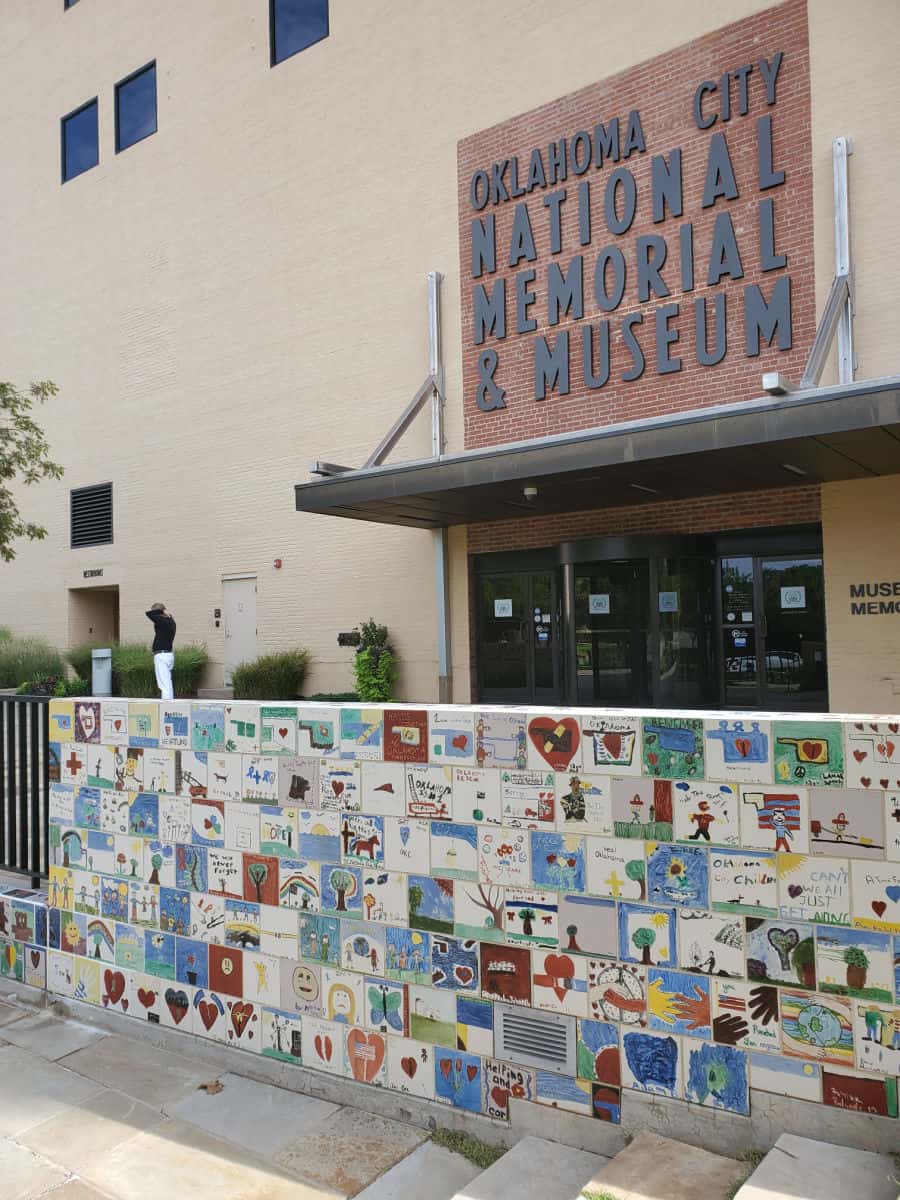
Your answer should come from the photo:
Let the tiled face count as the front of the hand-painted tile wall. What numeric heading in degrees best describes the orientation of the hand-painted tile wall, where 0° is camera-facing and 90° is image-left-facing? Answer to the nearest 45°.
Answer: approximately 45°

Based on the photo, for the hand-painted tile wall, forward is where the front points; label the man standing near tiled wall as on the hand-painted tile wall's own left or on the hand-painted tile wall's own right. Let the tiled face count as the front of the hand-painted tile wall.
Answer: on the hand-painted tile wall's own right

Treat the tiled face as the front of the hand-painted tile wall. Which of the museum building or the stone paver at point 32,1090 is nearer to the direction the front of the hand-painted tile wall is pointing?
the stone paver

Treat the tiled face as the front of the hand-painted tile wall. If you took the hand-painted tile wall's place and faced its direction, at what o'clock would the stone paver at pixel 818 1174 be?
The stone paver is roughly at 9 o'clock from the hand-painted tile wall.

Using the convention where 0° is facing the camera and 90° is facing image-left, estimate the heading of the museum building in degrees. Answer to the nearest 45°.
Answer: approximately 45°

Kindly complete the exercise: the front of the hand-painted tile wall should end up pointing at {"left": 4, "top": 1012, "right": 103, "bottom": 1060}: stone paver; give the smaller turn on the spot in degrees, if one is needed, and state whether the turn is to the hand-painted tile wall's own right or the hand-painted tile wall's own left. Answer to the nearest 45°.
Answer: approximately 90° to the hand-painted tile wall's own right
